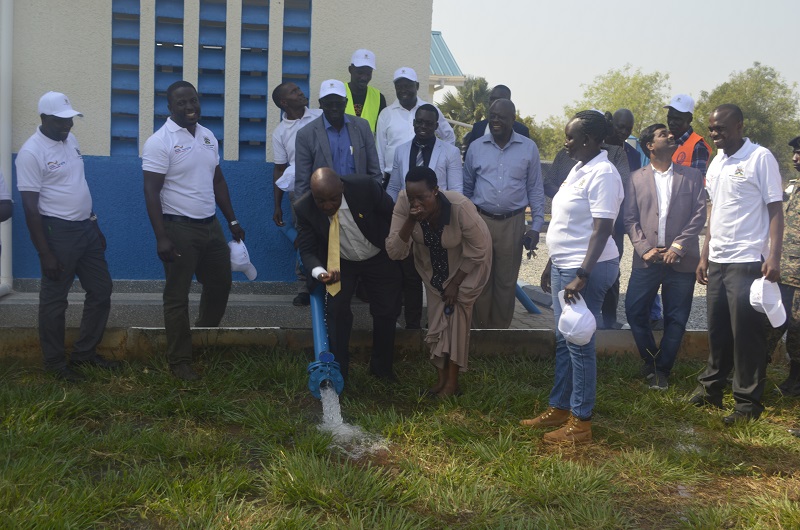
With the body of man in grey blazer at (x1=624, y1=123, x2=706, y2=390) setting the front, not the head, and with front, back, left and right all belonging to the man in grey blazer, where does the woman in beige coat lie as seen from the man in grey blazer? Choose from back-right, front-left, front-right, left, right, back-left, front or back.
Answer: front-right

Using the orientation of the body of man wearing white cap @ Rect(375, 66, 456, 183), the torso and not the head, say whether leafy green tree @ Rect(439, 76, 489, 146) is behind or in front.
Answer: behind

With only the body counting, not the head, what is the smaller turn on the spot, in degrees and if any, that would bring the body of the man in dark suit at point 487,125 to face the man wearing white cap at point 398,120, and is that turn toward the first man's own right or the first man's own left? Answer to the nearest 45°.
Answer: approximately 45° to the first man's own right

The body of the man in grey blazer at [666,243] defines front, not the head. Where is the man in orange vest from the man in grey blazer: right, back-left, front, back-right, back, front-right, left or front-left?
back

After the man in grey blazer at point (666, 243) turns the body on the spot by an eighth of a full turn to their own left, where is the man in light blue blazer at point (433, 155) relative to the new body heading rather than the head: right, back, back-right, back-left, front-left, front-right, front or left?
back-right

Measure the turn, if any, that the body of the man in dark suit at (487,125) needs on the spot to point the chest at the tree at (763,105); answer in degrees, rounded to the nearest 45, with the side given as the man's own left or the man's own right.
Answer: approximately 180°

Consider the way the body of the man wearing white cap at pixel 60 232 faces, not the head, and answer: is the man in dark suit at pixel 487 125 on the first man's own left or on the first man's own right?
on the first man's own left

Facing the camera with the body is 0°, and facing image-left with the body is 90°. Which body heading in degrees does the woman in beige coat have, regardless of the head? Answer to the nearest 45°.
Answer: approximately 45°

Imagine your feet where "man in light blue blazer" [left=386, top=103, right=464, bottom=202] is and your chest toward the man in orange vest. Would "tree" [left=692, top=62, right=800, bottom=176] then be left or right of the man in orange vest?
left

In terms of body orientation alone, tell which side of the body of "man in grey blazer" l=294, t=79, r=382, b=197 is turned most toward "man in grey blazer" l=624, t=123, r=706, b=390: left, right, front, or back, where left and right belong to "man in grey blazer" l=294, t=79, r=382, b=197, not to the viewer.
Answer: left

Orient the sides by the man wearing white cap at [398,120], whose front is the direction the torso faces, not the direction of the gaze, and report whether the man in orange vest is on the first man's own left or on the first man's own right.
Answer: on the first man's own left
